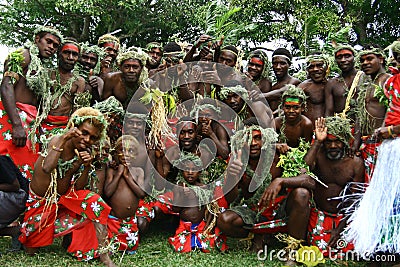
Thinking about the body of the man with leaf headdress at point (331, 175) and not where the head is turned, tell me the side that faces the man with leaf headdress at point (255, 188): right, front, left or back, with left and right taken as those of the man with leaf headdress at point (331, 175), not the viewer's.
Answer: right

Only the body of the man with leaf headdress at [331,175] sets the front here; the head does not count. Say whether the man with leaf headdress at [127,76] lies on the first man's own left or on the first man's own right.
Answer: on the first man's own right

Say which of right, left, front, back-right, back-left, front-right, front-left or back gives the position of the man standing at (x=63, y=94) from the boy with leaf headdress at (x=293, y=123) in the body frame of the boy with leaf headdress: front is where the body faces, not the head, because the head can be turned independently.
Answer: right

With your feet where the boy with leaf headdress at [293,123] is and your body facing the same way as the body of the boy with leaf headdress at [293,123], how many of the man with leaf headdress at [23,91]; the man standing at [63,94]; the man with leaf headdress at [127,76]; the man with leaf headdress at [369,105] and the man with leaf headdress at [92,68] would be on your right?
4

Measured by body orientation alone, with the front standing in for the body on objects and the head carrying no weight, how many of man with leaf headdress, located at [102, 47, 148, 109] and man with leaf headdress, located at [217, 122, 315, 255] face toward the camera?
2

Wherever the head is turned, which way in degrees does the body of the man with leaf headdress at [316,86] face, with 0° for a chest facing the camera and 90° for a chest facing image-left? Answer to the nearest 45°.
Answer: approximately 0°
